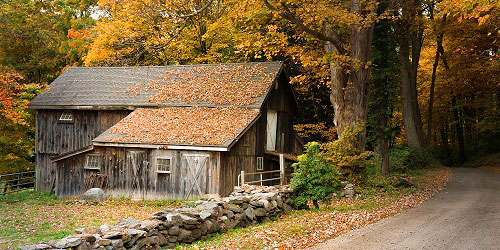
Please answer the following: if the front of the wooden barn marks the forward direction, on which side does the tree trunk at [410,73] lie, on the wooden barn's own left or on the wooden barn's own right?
on the wooden barn's own left

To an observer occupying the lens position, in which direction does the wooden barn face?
facing the viewer

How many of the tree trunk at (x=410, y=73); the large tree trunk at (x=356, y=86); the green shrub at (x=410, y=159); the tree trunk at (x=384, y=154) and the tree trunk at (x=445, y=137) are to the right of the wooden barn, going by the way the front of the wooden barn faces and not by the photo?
0

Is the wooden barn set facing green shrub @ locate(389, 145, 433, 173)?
no

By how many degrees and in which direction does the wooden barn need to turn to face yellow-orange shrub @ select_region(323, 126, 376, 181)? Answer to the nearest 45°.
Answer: approximately 45° to its left

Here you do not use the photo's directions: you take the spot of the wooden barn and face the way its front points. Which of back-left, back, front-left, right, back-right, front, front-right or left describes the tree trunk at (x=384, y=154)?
left

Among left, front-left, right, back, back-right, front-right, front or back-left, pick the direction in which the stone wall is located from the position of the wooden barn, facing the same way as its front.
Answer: front

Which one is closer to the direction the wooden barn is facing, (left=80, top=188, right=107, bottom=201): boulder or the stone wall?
the stone wall

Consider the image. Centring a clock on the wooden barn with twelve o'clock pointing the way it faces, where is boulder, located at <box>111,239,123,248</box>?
The boulder is roughly at 12 o'clock from the wooden barn.

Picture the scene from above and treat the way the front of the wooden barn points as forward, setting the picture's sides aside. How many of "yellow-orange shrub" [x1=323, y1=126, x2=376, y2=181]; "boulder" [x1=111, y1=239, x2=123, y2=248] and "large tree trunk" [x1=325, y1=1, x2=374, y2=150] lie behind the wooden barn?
0

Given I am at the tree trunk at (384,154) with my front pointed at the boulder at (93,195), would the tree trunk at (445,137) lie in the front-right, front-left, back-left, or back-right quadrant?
back-right

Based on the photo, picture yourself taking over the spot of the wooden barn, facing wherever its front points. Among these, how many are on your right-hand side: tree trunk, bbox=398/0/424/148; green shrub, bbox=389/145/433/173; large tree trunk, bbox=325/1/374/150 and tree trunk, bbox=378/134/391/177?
0

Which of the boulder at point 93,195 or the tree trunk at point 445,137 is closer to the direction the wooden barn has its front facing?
the boulder

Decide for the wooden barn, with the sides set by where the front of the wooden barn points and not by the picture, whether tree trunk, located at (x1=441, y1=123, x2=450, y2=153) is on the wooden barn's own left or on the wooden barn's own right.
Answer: on the wooden barn's own left

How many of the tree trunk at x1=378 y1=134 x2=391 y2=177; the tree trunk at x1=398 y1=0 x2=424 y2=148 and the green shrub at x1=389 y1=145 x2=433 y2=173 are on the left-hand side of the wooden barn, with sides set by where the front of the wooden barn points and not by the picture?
3
